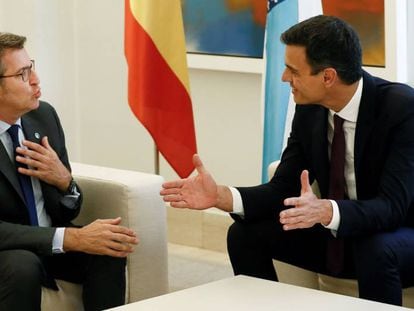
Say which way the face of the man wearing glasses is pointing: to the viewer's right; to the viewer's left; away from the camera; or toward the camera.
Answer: to the viewer's right

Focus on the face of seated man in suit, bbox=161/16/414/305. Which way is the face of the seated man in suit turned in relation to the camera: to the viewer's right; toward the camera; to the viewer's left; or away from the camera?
to the viewer's left

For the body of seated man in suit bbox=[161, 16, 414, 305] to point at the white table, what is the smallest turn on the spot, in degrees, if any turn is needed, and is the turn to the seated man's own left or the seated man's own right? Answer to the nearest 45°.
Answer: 0° — they already face it

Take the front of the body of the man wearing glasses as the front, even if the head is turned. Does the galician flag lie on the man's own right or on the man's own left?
on the man's own left

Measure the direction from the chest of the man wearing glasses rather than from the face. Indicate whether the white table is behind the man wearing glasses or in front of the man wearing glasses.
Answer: in front

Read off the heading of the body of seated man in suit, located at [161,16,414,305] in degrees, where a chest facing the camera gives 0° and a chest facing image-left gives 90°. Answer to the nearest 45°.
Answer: approximately 45°

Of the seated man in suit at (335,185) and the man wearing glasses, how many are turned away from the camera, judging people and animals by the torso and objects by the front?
0

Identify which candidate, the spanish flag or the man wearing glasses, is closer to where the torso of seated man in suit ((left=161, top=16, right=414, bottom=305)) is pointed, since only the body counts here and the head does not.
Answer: the man wearing glasses

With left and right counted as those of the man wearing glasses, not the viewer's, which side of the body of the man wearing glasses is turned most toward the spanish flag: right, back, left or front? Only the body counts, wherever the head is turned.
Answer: left

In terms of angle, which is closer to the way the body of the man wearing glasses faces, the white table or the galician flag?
the white table
